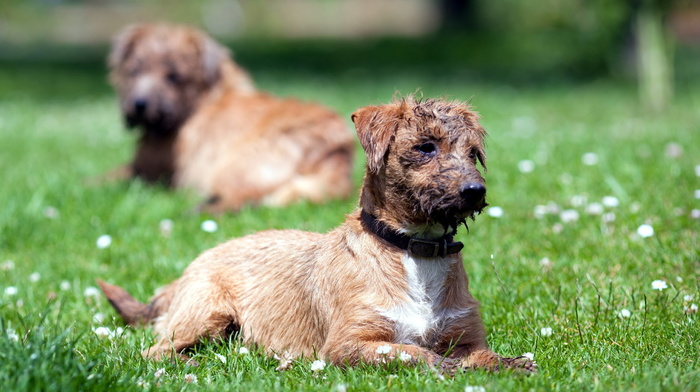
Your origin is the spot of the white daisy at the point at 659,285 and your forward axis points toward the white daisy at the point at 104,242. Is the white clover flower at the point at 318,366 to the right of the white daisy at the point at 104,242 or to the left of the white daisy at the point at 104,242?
left

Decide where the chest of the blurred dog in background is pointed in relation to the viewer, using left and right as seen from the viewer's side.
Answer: facing the viewer and to the left of the viewer

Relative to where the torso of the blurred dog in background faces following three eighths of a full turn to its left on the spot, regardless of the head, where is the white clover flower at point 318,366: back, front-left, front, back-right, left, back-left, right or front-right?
right

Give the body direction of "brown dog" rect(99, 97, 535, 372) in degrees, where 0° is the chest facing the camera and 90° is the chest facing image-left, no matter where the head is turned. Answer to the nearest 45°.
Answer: approximately 315°

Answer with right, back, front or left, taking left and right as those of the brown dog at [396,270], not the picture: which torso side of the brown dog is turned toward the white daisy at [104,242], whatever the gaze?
back

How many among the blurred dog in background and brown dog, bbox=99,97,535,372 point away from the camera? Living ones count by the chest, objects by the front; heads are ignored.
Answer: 0

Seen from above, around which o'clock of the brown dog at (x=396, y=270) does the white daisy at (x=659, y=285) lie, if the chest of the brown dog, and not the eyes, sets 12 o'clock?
The white daisy is roughly at 10 o'clock from the brown dog.

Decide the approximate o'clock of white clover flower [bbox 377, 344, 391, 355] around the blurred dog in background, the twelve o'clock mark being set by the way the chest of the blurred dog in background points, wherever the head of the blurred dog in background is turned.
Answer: The white clover flower is roughly at 10 o'clock from the blurred dog in background.
